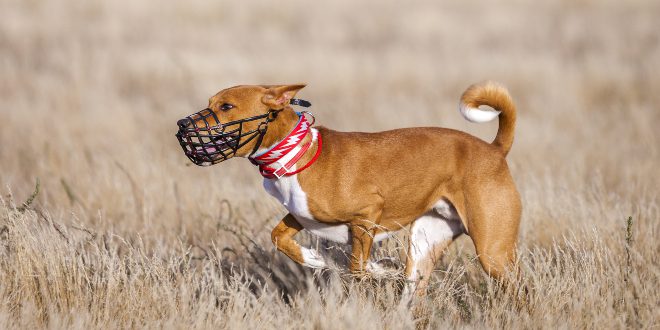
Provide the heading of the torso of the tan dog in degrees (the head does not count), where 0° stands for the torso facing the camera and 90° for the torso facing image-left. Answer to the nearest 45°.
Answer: approximately 90°
